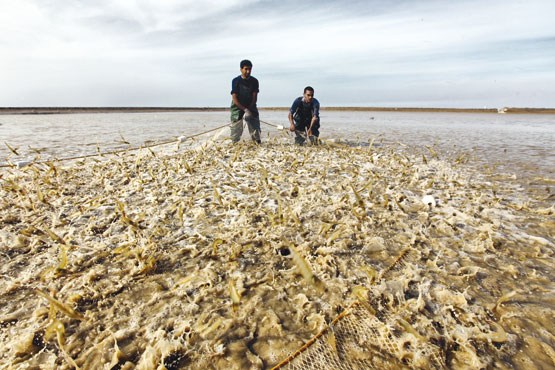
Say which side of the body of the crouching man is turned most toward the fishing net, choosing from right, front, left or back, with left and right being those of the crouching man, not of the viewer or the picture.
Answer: front

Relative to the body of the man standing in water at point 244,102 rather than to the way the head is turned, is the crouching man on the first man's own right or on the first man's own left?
on the first man's own left

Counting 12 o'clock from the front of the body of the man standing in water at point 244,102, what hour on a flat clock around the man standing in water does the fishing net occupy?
The fishing net is roughly at 12 o'clock from the man standing in water.

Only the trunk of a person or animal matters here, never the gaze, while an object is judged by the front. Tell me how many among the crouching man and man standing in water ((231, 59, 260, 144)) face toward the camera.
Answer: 2

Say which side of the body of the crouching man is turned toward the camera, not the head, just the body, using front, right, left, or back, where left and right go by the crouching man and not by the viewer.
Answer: front

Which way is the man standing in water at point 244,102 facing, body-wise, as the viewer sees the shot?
toward the camera

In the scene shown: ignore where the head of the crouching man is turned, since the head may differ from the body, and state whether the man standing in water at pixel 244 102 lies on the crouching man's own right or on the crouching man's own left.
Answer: on the crouching man's own right

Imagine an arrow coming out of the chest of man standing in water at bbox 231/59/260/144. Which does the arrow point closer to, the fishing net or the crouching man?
the fishing net

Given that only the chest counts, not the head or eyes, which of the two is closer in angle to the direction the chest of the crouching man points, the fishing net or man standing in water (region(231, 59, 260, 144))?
the fishing net
